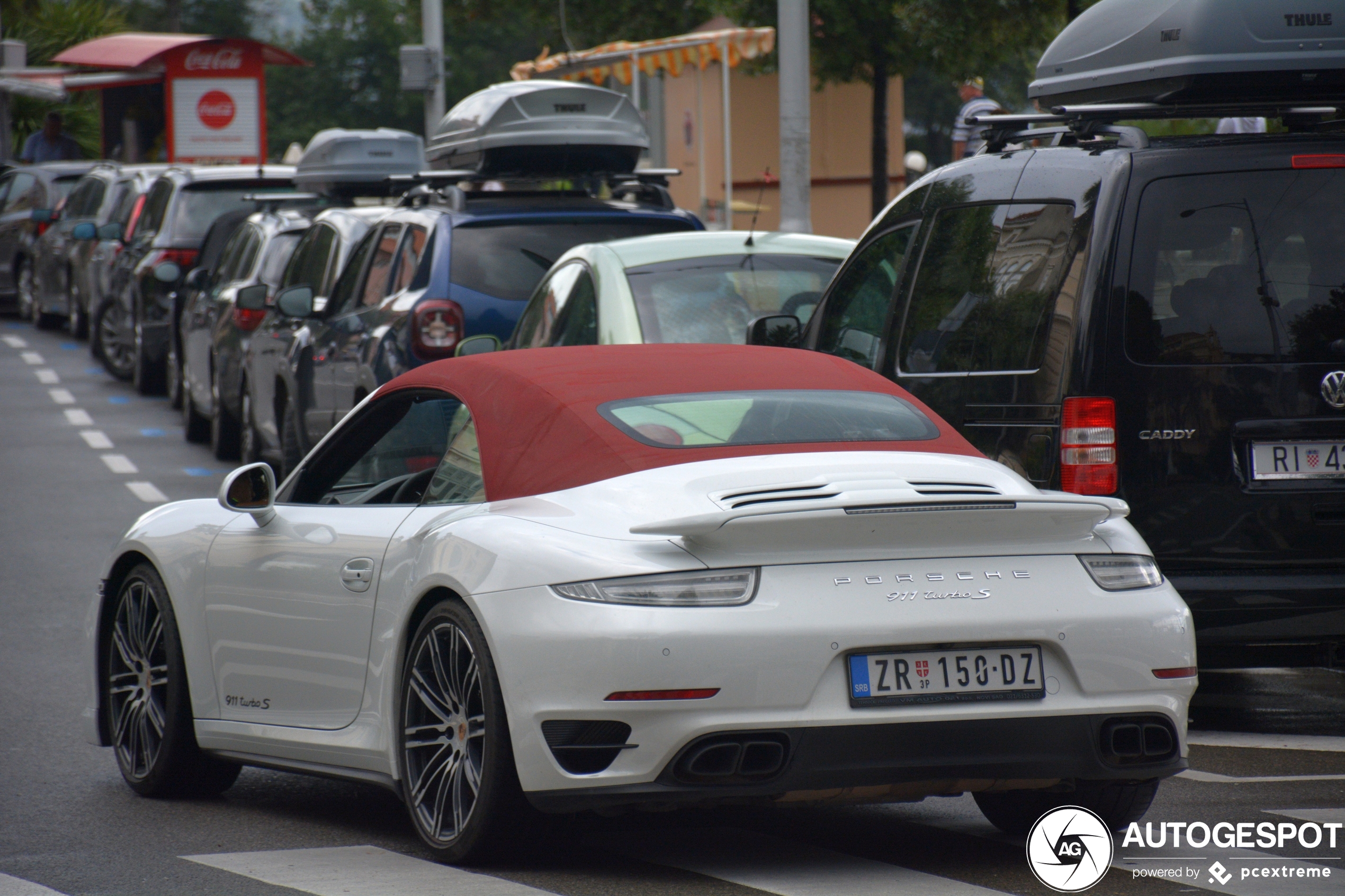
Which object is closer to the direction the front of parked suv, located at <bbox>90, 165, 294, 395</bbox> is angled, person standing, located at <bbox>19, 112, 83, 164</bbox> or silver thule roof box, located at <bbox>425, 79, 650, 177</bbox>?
the person standing

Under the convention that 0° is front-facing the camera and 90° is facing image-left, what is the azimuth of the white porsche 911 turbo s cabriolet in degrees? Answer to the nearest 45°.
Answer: approximately 135°

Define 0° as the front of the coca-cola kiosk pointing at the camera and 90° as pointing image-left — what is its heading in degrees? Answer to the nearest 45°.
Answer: approximately 45°

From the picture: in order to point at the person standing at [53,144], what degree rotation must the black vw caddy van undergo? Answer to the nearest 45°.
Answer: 0° — it already faces them

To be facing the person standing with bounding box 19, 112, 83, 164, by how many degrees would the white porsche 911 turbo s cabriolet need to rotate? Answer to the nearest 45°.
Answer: approximately 45° to its right

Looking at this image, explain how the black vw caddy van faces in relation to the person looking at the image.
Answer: facing away from the viewer and to the left of the viewer
